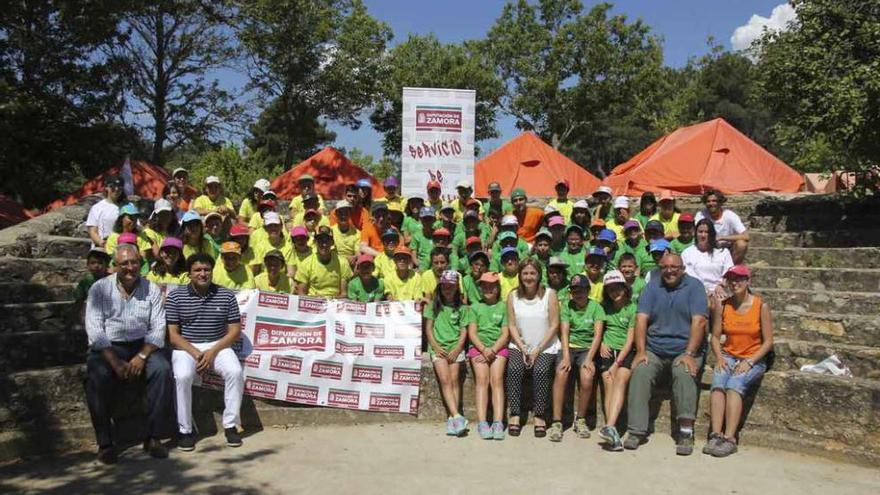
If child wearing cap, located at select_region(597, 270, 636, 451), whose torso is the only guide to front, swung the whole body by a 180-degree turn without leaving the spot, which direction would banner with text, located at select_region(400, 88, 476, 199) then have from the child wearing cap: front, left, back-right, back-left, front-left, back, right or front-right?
front-left

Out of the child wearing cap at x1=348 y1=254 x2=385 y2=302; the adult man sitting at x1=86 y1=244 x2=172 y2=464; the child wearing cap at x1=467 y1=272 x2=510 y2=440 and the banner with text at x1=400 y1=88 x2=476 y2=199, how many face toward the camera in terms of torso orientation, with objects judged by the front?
4

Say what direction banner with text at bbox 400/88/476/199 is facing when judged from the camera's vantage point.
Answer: facing the viewer

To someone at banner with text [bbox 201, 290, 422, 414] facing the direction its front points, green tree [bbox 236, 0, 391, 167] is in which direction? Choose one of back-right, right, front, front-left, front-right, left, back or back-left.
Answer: back

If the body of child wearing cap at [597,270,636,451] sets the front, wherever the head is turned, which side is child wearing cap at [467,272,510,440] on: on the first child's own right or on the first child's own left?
on the first child's own right

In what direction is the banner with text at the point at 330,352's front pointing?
toward the camera

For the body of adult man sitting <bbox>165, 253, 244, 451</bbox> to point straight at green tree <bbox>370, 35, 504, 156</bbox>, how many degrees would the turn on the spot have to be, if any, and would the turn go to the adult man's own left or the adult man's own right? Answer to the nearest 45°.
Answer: approximately 135° to the adult man's own left

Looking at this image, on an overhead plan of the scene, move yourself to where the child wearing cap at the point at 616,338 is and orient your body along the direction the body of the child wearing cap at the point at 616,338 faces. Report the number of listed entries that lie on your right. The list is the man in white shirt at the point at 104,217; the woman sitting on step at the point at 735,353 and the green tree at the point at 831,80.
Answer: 1

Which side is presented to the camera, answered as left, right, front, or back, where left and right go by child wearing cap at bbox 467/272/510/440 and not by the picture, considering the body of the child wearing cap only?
front

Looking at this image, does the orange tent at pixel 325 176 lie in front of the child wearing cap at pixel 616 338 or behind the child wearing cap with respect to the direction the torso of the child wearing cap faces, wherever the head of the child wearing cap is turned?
behind

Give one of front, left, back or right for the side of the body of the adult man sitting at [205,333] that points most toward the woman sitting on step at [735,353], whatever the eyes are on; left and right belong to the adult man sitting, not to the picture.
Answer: left

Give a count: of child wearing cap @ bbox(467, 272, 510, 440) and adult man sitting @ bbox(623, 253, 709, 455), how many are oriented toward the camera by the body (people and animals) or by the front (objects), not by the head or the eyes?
2
